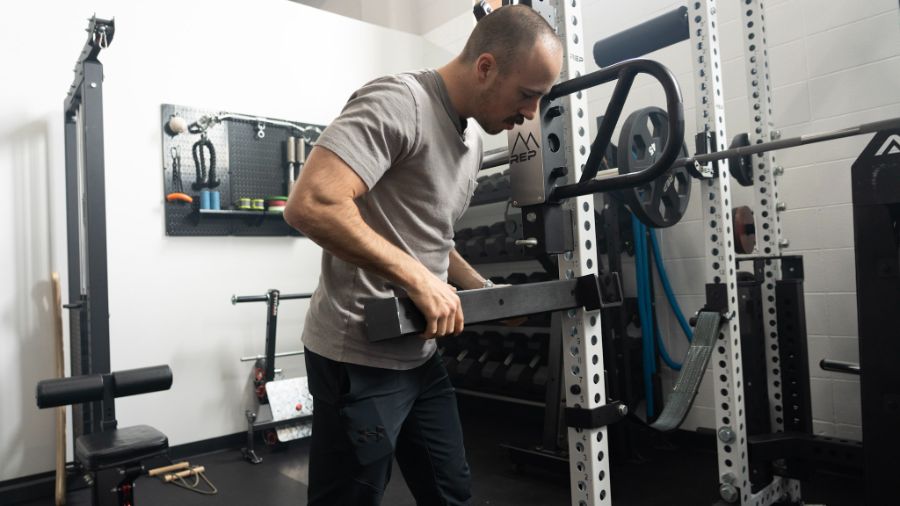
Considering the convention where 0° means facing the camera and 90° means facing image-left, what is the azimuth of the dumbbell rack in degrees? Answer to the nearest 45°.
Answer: approximately 45°

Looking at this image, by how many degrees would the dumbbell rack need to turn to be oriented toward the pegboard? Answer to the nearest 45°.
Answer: approximately 45° to its right

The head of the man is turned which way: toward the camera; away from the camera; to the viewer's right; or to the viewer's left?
to the viewer's right

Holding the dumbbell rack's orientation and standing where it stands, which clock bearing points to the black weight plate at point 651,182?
The black weight plate is roughly at 10 o'clock from the dumbbell rack.

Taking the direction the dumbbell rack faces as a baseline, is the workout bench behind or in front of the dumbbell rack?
in front

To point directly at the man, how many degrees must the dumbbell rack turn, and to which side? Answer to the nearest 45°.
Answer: approximately 45° to its left
